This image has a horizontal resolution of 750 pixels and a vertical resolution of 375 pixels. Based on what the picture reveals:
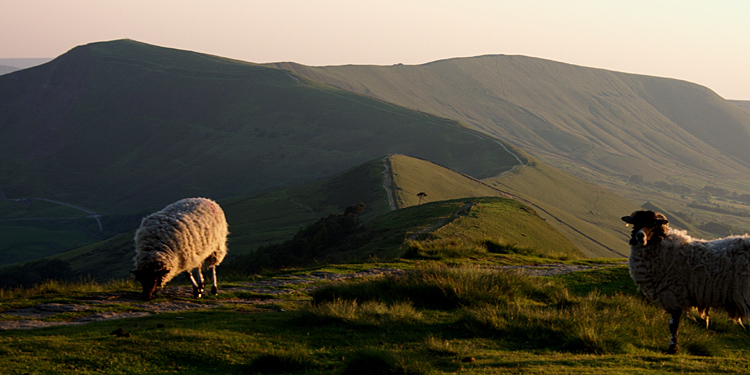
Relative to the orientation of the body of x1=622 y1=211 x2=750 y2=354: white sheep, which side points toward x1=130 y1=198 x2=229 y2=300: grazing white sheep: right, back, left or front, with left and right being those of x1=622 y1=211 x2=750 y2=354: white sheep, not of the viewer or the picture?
front

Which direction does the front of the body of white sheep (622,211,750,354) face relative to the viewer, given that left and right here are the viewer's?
facing to the left of the viewer

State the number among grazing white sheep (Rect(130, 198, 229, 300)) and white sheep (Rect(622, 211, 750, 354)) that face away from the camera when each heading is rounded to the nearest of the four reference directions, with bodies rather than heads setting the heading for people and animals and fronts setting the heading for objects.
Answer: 0

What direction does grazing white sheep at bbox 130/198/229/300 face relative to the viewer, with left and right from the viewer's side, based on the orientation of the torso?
facing the viewer and to the left of the viewer

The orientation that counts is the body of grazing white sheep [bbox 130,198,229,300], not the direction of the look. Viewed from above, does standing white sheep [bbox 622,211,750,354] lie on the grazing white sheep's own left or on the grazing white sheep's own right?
on the grazing white sheep's own left
